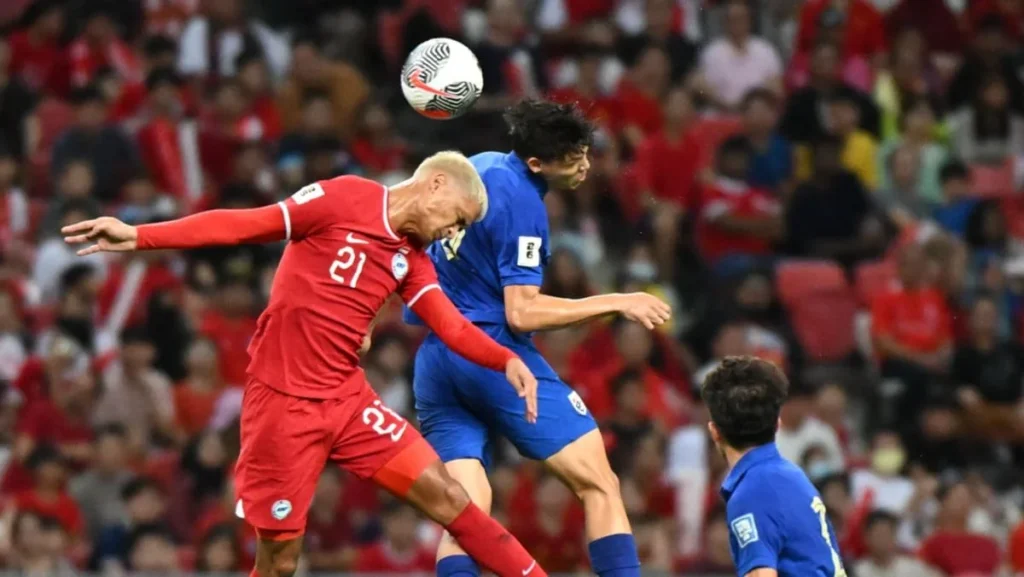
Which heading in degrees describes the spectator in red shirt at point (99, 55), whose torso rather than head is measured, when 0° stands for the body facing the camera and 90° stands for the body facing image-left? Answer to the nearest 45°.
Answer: approximately 0°

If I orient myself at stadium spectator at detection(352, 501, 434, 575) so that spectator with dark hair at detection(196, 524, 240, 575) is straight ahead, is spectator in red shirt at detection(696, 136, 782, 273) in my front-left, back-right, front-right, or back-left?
back-right

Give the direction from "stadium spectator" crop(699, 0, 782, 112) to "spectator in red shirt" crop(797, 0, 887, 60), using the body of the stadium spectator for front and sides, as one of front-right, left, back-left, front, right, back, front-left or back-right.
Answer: back-left

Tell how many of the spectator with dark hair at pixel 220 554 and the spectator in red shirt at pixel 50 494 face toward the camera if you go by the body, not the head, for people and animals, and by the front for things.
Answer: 2

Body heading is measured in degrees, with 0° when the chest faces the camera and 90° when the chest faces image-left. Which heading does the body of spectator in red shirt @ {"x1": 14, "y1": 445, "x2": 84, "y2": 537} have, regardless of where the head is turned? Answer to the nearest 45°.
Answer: approximately 0°

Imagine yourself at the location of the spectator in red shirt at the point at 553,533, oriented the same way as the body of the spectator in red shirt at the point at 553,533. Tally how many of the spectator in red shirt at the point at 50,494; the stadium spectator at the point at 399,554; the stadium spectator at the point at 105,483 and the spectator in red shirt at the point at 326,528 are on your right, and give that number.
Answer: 4

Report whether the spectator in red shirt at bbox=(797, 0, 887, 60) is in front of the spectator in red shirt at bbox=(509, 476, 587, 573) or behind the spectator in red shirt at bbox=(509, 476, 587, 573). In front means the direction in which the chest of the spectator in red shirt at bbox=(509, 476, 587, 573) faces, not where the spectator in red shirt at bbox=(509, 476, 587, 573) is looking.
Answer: behind

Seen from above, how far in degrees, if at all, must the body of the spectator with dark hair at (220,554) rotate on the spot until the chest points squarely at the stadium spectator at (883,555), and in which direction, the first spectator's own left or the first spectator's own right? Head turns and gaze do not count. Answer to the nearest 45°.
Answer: approximately 90° to the first spectator's own left
